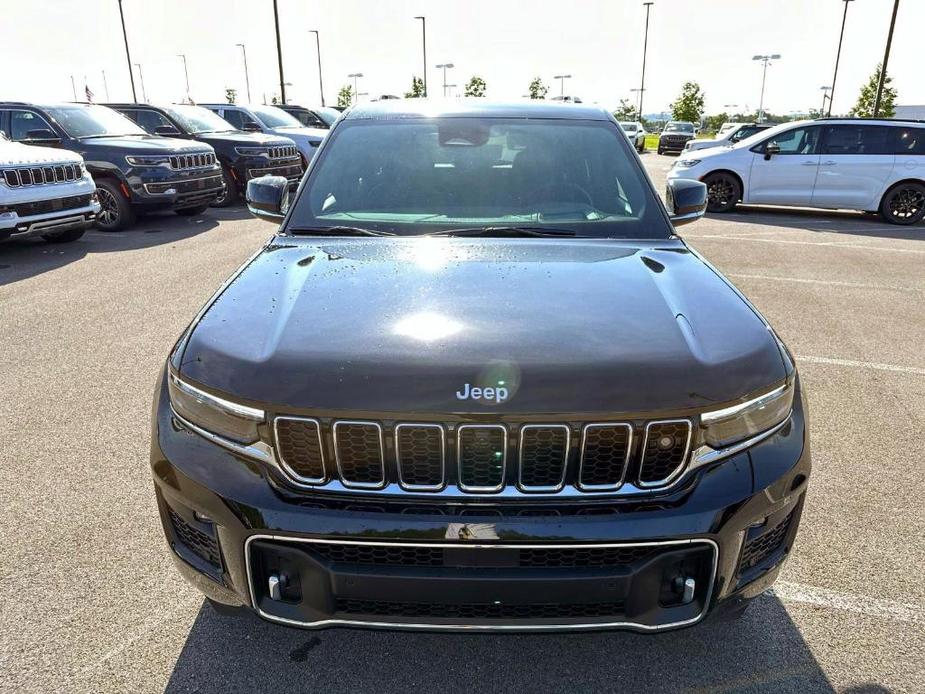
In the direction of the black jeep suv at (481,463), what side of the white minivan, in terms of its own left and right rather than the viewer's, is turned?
left

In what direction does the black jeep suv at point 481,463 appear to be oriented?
toward the camera

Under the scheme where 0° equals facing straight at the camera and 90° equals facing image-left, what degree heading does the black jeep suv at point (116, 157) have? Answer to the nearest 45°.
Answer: approximately 315°

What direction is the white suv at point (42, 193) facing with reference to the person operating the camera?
facing the viewer and to the right of the viewer

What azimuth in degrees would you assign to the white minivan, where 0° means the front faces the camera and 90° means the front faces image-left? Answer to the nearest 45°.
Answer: approximately 90°

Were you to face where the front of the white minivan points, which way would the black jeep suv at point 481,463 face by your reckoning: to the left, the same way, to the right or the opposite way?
to the left

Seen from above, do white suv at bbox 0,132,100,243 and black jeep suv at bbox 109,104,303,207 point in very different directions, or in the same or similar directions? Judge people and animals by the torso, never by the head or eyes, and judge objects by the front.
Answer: same or similar directions

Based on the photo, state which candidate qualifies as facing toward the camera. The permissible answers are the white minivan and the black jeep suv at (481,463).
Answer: the black jeep suv

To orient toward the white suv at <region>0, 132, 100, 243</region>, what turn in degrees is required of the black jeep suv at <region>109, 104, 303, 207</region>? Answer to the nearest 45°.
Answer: approximately 90° to its right

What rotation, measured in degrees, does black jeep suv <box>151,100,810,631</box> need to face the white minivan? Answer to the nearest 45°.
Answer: approximately 135° to its left

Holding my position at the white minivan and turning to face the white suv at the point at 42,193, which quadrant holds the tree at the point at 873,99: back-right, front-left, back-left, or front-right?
back-right

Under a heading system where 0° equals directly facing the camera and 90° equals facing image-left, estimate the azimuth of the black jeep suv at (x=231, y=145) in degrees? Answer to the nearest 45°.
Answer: approximately 315°

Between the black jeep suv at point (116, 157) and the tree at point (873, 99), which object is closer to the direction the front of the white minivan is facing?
the black jeep suv
